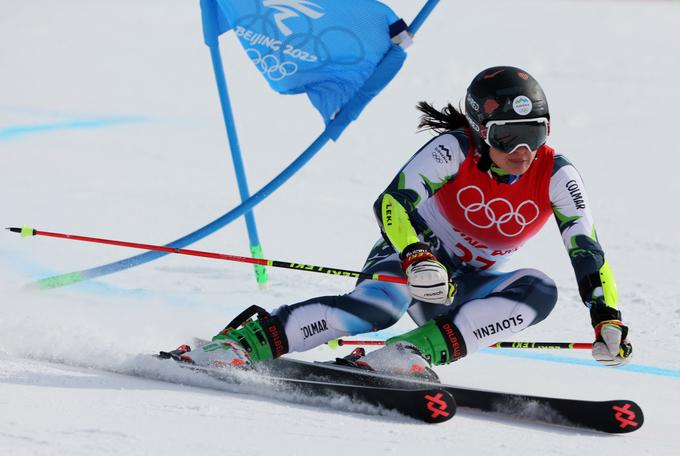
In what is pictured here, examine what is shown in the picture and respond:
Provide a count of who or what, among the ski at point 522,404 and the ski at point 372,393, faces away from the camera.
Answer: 0

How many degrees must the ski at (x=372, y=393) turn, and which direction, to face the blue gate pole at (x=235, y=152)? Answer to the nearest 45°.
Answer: approximately 135° to its left

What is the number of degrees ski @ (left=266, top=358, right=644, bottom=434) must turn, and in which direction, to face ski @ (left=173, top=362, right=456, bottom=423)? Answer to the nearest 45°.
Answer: approximately 135° to its right

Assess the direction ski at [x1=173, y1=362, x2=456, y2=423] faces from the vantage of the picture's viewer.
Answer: facing the viewer and to the right of the viewer

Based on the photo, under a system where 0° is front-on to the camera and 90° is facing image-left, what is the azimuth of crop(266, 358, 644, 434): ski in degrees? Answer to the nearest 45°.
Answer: approximately 315°
